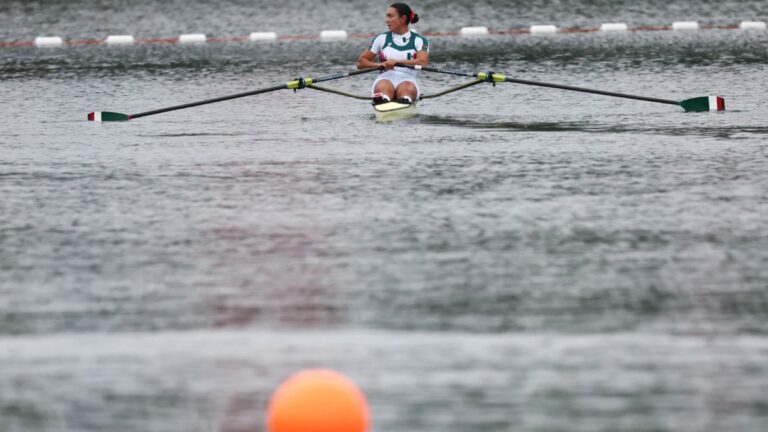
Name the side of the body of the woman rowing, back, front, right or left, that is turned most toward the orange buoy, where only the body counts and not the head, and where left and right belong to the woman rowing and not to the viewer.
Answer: front

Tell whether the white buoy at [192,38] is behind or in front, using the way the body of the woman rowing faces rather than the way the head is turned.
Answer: behind

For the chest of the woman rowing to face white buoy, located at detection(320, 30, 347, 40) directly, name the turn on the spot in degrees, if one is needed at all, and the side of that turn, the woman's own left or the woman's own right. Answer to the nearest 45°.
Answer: approximately 180°

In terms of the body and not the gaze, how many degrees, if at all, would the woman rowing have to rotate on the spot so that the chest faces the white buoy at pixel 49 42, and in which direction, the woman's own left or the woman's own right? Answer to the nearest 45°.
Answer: approximately 135° to the woman's own right

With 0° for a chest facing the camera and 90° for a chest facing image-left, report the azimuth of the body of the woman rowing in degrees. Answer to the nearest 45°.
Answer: approximately 0°

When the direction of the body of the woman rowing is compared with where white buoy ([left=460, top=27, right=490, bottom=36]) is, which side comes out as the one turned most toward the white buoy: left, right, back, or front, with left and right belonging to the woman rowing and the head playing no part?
back

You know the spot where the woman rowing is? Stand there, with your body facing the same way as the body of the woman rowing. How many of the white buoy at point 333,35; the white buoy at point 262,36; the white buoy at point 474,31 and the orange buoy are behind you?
3

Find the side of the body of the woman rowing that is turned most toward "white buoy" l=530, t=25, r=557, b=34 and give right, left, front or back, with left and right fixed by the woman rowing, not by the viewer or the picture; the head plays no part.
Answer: back

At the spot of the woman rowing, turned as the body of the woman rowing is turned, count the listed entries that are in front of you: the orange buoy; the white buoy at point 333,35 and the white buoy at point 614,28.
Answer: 1

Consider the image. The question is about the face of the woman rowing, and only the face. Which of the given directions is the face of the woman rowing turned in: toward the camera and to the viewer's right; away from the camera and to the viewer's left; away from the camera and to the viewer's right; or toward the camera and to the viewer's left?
toward the camera and to the viewer's left

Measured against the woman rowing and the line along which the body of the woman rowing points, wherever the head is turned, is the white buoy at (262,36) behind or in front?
behind
